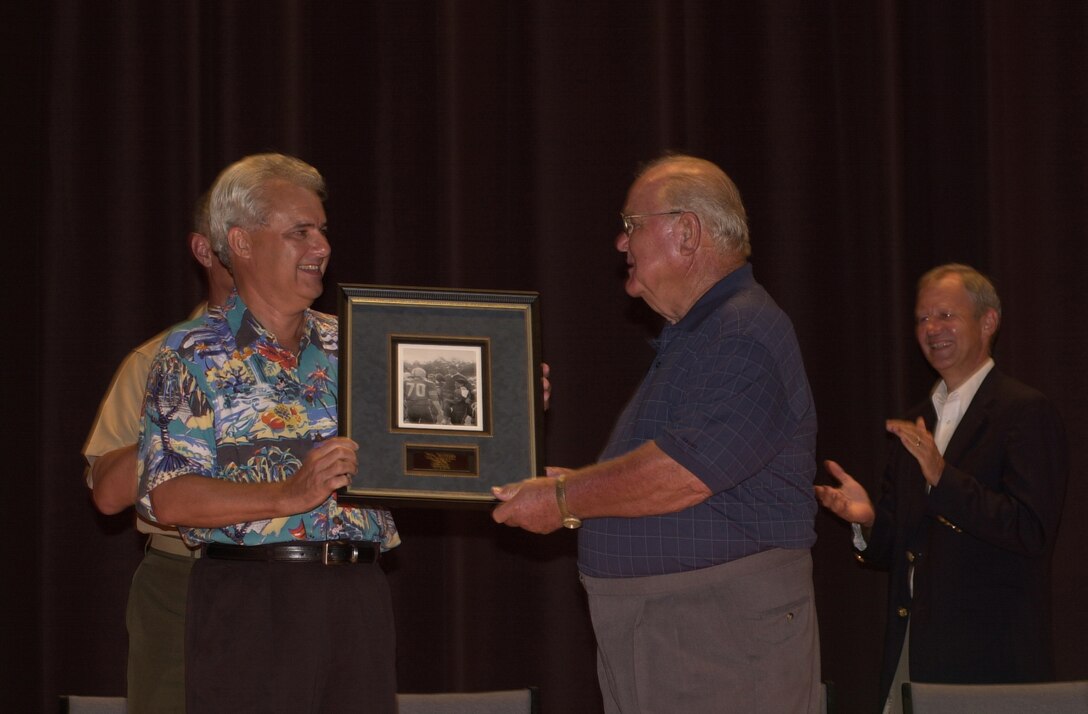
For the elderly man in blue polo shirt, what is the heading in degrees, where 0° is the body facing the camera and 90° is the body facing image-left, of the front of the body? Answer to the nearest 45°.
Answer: approximately 90°

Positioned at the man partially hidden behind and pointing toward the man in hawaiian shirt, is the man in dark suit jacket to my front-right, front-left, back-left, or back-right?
front-left

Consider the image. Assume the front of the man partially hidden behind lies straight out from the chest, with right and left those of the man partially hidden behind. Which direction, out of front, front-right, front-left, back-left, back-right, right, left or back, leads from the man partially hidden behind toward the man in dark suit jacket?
front-left

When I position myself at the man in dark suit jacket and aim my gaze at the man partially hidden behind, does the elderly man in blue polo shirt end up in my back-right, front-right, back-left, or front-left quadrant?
front-left

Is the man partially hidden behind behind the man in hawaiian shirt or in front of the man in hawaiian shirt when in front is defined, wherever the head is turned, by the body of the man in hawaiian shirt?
behind

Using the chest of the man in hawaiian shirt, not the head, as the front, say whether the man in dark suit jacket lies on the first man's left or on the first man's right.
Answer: on the first man's left

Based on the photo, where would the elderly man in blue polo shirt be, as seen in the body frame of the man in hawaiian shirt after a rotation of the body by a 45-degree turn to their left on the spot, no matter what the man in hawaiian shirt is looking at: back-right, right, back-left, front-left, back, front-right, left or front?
front

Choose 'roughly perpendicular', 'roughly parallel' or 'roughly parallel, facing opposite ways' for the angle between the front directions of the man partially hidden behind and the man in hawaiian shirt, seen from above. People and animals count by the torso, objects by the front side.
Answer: roughly parallel

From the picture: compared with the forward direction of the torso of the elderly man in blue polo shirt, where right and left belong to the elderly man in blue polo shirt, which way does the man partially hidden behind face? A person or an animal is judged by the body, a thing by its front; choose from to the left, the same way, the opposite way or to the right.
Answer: the opposite way

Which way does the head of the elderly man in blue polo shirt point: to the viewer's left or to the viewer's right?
to the viewer's left

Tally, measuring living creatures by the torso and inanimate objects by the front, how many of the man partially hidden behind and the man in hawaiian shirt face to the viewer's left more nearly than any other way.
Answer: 0

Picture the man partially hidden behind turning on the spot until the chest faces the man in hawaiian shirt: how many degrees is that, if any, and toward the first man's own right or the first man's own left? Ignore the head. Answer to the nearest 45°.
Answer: approximately 45° to the first man's own right

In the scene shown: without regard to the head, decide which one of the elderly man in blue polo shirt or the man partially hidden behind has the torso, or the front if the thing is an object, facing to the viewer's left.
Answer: the elderly man in blue polo shirt

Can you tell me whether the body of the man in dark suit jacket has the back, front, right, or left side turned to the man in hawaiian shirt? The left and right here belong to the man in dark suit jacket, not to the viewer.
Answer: front

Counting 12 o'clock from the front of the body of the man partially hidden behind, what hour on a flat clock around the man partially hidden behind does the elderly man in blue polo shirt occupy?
The elderly man in blue polo shirt is roughly at 12 o'clock from the man partially hidden behind.

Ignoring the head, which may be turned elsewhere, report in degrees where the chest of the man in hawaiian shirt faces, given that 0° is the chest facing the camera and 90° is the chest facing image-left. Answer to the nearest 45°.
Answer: approximately 315°
